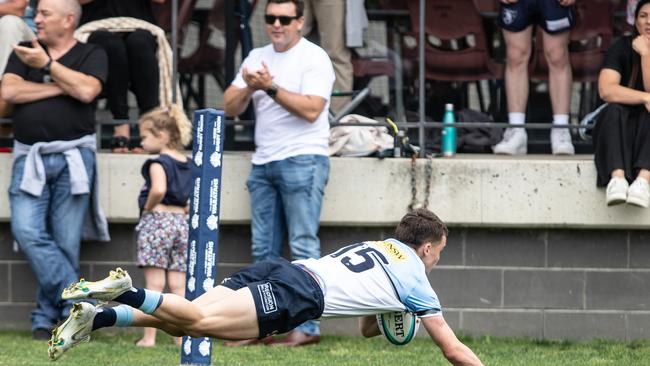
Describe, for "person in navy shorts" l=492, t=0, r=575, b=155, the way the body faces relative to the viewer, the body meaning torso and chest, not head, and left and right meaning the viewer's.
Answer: facing the viewer

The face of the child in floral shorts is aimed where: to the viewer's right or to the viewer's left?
to the viewer's left

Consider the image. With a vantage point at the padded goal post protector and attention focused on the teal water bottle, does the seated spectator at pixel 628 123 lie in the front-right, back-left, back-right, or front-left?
front-right

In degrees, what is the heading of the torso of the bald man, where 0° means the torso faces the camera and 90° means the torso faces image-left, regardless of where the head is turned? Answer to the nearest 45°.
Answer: approximately 45°

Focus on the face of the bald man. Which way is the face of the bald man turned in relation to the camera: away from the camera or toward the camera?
toward the camera

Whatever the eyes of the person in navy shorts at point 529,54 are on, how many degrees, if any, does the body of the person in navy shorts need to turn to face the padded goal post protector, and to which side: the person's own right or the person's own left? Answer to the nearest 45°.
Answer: approximately 45° to the person's own right

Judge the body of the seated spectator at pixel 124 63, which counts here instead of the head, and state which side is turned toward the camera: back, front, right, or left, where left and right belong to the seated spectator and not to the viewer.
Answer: front

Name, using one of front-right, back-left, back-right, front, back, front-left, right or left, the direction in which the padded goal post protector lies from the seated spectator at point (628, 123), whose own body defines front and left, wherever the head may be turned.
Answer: front-right
